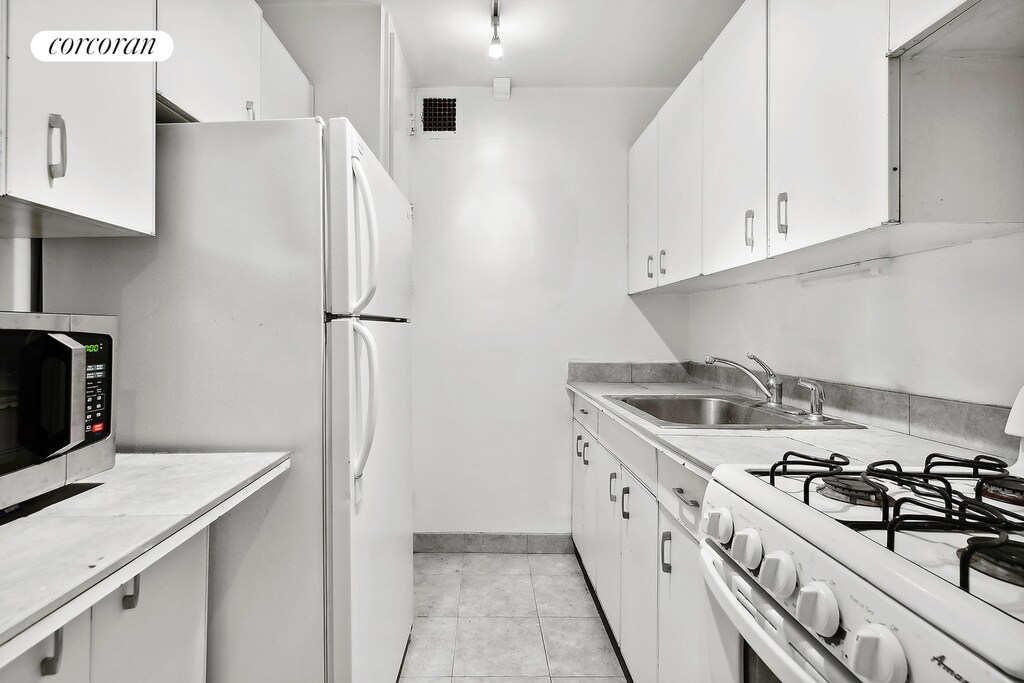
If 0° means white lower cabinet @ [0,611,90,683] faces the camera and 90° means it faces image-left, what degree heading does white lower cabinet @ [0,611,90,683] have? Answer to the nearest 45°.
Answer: approximately 315°

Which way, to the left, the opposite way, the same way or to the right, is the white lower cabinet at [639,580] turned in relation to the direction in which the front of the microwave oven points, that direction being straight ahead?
the opposite way

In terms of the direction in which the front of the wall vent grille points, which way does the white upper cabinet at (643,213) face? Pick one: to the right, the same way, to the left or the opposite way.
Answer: to the right

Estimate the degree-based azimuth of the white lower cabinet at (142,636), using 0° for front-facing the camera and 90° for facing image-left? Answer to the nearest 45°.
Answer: approximately 315°

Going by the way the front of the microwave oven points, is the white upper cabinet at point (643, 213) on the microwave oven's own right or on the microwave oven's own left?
on the microwave oven's own left

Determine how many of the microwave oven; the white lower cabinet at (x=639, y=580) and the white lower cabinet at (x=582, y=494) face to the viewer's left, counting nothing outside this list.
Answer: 2

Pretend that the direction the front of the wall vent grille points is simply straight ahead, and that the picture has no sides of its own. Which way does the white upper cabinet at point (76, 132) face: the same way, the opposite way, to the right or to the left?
to the left
